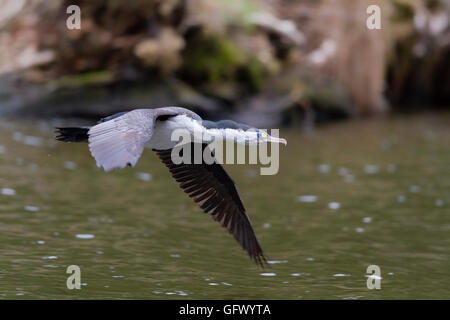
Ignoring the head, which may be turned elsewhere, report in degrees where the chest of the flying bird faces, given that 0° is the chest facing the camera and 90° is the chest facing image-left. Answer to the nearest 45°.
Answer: approximately 270°

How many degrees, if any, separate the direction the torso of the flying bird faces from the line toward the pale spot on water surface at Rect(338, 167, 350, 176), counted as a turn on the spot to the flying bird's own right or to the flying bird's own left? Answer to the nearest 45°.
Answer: approximately 45° to the flying bird's own left

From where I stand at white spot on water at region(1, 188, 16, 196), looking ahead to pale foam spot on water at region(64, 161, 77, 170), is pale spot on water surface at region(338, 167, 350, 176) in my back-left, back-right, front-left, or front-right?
front-right

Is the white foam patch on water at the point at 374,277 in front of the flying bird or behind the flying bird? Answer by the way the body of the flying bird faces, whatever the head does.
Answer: in front

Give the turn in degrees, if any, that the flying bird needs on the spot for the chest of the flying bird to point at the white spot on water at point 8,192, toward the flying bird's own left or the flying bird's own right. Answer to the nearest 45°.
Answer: approximately 135° to the flying bird's own left

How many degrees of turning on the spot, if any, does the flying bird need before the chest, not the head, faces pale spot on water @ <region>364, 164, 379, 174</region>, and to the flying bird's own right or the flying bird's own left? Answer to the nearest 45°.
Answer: approximately 45° to the flying bird's own left
